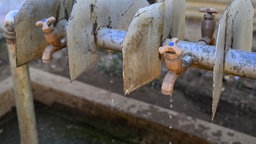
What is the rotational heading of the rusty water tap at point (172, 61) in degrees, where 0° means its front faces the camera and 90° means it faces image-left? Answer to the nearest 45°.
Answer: approximately 45°

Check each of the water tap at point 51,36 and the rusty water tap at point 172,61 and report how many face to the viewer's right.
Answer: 0

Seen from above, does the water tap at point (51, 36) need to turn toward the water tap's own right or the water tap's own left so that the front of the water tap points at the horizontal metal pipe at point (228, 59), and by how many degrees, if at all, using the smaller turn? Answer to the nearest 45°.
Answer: approximately 90° to the water tap's own left

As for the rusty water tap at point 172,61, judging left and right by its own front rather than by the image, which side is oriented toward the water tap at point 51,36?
right

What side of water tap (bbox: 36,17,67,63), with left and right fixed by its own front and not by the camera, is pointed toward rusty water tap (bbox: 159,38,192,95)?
left

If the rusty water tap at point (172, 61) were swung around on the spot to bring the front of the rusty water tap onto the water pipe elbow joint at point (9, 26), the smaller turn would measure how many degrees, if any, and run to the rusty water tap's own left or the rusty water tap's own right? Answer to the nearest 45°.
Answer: approximately 90° to the rusty water tap's own right
